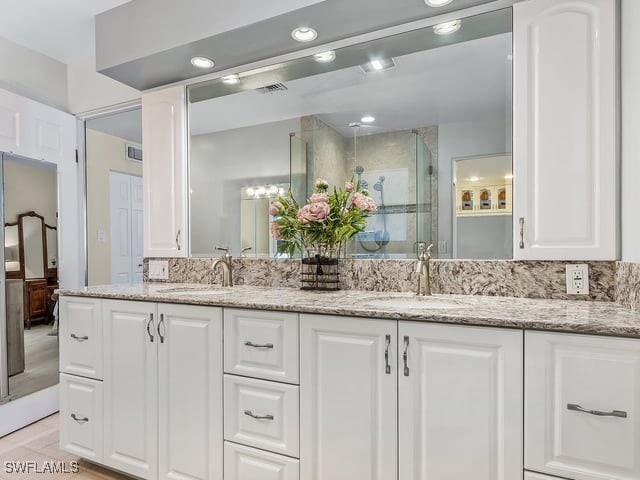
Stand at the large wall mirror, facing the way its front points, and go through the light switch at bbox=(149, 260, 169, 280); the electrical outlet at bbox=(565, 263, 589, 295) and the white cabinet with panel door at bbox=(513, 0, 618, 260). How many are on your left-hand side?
2

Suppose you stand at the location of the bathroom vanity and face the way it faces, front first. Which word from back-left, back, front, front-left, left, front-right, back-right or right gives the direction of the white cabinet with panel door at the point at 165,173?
right

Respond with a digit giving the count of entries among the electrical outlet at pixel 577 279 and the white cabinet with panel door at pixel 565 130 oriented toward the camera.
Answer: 2

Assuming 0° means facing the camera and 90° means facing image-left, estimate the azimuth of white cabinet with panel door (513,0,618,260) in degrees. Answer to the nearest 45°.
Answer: approximately 0°

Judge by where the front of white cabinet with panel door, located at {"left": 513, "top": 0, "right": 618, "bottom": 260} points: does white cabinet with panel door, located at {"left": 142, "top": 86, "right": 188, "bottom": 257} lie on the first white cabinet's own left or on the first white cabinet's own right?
on the first white cabinet's own right

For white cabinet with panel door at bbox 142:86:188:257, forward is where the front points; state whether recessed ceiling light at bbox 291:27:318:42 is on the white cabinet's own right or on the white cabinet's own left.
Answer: on the white cabinet's own left

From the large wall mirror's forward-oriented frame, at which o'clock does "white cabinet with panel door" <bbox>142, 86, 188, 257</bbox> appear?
The white cabinet with panel door is roughly at 2 o'clock from the large wall mirror.

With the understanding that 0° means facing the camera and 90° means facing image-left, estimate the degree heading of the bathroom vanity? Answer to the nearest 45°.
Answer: approximately 45°

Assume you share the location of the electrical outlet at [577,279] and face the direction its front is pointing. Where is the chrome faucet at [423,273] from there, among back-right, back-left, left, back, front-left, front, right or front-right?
right

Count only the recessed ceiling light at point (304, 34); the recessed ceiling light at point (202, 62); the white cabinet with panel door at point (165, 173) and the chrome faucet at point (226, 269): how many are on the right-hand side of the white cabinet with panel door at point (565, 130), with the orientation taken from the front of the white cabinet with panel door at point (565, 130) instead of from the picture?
4

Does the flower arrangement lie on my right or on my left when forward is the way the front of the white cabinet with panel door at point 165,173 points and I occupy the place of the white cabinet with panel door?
on my left
